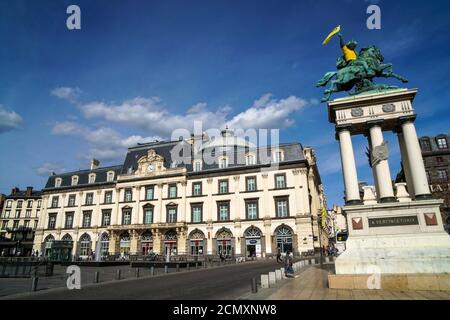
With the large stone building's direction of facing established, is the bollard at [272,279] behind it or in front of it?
in front

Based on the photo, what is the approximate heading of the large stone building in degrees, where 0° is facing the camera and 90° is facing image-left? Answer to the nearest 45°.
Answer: approximately 45°

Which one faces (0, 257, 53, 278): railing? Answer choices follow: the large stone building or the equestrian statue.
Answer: the large stone building

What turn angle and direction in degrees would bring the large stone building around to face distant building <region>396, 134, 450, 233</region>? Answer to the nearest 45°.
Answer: approximately 135° to its left

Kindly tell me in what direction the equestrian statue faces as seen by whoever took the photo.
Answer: facing to the right of the viewer

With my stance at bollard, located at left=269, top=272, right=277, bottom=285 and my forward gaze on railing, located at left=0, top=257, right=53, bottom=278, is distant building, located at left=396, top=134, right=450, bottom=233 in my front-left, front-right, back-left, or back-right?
back-right

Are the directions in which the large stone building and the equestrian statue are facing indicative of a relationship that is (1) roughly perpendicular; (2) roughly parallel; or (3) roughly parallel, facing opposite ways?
roughly perpendicular

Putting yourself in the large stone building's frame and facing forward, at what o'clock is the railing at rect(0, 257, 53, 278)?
The railing is roughly at 12 o'clock from the large stone building.

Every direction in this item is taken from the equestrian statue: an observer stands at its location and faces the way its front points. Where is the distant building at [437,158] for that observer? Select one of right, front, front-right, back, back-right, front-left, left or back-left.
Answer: left

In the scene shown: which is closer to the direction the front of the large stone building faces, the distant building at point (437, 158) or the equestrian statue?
the equestrian statue

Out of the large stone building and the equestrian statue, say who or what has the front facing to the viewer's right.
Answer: the equestrian statue
